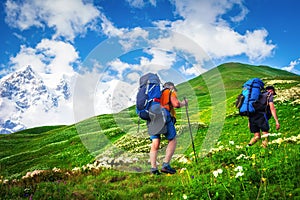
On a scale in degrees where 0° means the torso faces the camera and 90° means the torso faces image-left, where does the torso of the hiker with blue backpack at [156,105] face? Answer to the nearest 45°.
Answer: approximately 225°

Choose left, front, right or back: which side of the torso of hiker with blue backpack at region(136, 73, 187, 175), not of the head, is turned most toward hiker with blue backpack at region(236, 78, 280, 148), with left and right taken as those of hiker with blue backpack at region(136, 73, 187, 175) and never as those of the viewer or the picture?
front
